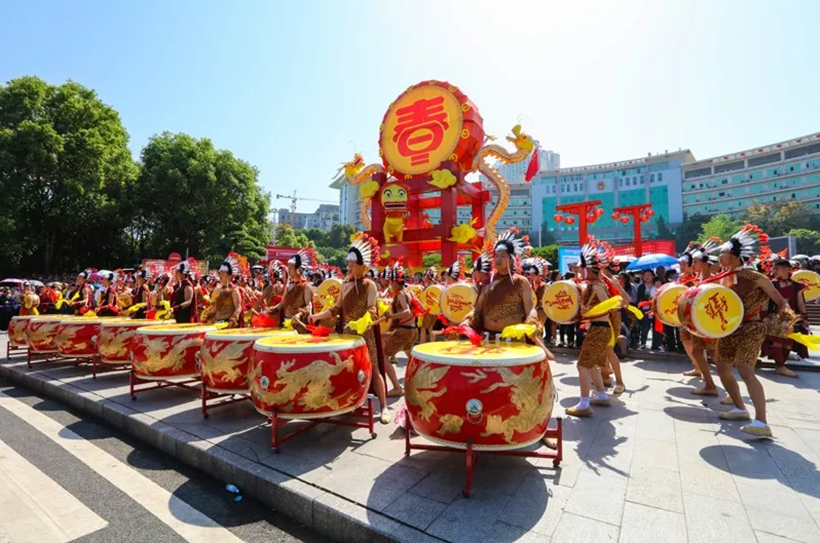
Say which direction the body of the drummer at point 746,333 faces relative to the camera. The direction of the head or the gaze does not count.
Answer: to the viewer's left

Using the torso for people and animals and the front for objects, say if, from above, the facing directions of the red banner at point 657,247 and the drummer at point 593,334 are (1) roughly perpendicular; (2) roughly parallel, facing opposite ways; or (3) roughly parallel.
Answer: roughly perpendicular

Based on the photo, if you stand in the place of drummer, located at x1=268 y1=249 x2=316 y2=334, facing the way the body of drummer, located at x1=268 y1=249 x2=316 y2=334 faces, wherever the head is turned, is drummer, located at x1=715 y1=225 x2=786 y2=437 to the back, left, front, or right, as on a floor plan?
left

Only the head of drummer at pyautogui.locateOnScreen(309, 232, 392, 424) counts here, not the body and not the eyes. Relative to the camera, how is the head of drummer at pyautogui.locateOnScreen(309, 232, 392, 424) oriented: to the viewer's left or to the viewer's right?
to the viewer's left

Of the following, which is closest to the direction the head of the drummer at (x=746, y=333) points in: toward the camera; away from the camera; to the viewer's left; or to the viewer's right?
to the viewer's left

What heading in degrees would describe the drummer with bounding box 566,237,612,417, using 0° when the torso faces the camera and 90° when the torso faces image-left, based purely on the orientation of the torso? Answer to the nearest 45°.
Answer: approximately 90°

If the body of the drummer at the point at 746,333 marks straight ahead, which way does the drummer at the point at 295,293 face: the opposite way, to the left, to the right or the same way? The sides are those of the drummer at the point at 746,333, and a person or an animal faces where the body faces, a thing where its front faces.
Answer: to the left

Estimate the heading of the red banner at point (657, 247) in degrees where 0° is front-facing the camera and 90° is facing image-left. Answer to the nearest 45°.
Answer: approximately 0°

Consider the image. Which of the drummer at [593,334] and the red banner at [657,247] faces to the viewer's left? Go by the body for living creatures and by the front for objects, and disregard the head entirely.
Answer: the drummer

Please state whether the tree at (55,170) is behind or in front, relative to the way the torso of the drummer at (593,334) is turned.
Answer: in front

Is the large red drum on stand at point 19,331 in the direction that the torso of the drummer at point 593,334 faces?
yes

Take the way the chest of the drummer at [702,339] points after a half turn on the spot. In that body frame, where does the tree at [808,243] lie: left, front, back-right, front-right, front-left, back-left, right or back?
left

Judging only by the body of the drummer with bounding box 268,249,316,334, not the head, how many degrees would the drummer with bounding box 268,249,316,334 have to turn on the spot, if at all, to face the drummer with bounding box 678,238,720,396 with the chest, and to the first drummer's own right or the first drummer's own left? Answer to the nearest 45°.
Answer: approximately 135° to the first drummer's own left

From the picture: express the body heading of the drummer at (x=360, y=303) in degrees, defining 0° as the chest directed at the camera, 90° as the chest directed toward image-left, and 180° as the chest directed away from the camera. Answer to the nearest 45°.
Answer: approximately 45°

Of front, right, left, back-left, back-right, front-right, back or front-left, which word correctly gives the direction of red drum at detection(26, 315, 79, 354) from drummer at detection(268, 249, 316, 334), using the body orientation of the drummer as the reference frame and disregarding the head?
right

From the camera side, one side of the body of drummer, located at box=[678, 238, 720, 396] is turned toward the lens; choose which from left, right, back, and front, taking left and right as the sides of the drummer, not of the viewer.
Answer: left

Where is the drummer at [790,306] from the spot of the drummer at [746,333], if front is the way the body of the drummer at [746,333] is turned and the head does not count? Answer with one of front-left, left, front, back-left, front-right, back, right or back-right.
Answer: right

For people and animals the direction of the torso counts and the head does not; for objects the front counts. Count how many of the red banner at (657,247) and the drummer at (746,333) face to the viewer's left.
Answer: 1
